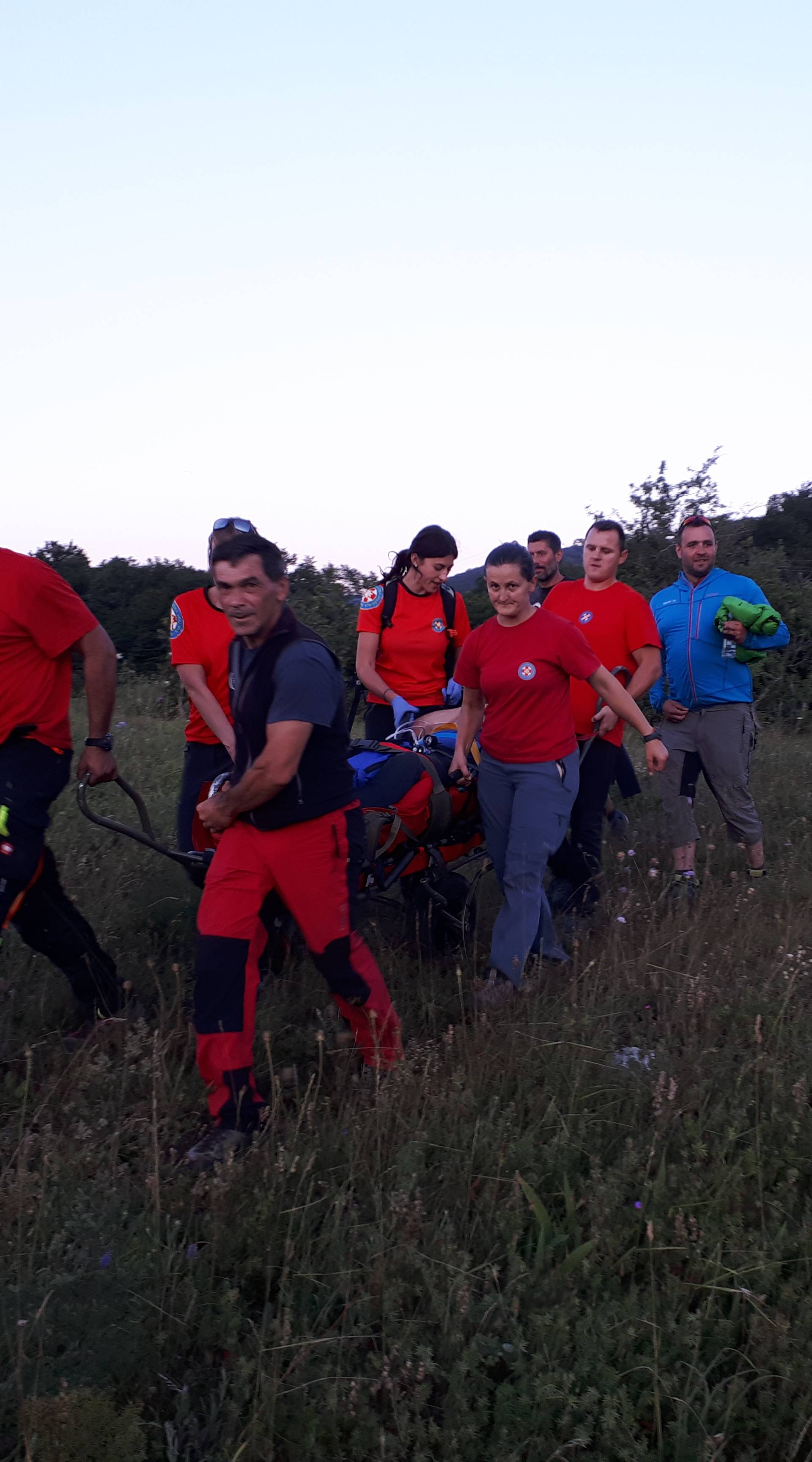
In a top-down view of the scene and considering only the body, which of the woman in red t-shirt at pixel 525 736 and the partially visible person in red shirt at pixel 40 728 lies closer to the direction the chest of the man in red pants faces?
the partially visible person in red shirt

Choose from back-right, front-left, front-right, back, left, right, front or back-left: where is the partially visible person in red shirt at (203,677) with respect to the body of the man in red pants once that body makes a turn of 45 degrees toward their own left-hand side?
back

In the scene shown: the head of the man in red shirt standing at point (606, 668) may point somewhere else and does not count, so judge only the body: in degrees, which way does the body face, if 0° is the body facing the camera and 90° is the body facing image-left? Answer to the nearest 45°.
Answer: approximately 45°

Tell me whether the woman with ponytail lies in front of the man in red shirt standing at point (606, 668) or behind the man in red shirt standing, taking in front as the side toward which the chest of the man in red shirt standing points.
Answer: in front

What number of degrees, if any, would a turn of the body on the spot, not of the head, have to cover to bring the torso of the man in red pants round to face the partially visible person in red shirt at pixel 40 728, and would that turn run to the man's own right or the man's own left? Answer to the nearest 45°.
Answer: approximately 90° to the man's own right

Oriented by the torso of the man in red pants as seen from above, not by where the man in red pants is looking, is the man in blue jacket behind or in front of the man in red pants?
behind

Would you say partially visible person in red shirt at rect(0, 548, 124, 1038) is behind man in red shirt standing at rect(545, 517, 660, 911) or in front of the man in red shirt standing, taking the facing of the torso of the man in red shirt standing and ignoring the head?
in front

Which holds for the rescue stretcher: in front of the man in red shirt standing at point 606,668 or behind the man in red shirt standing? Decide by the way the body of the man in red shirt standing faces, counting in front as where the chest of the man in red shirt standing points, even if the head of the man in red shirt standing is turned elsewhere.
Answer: in front

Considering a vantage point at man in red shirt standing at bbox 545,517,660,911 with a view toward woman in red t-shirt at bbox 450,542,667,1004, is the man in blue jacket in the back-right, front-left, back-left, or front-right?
back-left
